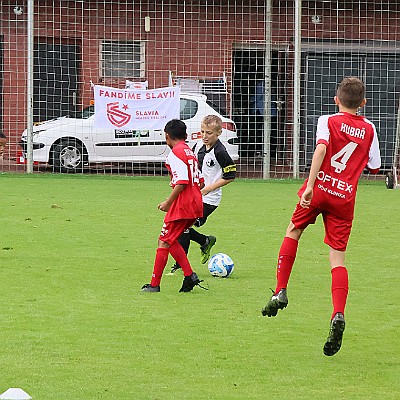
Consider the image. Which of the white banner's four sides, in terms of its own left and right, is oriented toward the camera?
front

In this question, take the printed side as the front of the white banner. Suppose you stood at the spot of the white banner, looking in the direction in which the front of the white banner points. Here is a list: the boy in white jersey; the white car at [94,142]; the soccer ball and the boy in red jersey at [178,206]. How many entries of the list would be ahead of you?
3

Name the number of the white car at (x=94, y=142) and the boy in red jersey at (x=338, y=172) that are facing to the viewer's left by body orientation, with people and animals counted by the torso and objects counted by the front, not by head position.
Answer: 1

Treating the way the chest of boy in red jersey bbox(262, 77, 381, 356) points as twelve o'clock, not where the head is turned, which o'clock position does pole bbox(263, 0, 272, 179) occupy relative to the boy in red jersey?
The pole is roughly at 12 o'clock from the boy in red jersey.

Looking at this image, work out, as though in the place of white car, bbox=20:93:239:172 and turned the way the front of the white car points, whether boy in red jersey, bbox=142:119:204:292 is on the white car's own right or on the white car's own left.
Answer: on the white car's own left

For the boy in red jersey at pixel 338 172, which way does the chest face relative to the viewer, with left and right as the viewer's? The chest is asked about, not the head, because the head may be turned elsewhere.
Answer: facing away from the viewer

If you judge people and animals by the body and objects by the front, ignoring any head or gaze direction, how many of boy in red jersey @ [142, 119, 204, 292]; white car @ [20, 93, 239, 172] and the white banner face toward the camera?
1

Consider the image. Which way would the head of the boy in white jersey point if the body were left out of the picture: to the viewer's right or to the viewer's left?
to the viewer's left

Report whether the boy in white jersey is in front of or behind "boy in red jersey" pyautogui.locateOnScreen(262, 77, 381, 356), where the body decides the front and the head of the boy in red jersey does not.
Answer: in front

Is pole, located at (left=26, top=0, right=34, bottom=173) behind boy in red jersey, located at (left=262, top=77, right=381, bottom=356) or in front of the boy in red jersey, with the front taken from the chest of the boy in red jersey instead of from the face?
in front

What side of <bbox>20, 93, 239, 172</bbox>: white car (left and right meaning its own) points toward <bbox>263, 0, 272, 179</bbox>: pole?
back

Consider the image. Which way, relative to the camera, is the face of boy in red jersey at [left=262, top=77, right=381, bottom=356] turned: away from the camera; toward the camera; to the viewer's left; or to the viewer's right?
away from the camera

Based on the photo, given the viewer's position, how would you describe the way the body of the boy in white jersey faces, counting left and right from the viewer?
facing the viewer and to the left of the viewer

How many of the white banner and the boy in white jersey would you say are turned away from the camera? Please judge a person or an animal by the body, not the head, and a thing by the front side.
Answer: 0

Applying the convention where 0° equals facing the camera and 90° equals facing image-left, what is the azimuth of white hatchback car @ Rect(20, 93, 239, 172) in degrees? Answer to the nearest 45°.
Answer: approximately 90°

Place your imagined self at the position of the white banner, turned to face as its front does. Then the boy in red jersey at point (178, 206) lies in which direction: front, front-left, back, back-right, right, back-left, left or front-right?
front

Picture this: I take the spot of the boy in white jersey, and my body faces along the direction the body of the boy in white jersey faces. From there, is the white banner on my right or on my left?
on my right

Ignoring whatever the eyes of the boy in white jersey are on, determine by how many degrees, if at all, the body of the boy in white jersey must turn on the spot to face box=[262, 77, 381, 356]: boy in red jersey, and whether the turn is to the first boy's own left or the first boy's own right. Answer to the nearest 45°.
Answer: approximately 45° to the first boy's own left
